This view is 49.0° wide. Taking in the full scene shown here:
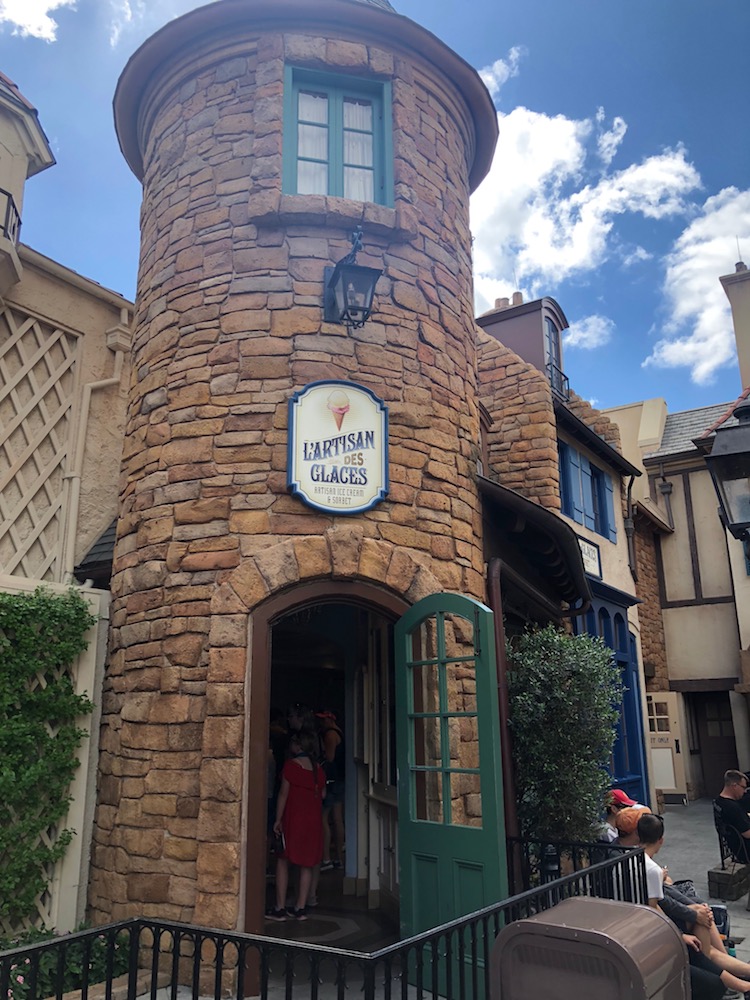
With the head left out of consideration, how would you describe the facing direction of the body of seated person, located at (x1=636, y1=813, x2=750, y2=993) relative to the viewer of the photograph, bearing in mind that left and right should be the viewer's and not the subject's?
facing to the right of the viewer

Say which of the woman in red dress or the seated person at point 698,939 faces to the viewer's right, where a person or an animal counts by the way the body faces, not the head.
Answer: the seated person

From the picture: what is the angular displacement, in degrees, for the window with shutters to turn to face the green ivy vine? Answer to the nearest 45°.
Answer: approximately 90° to its right

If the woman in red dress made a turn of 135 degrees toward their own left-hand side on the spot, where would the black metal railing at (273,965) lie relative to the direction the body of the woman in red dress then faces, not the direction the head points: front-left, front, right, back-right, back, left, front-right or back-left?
front

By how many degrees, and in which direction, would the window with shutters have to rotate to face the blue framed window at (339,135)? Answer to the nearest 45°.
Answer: approximately 45° to its right

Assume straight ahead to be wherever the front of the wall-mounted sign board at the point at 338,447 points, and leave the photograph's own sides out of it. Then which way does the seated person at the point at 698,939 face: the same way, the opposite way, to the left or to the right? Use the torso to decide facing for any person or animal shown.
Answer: to the left

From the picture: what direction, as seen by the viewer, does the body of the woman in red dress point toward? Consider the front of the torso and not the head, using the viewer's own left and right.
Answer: facing away from the viewer and to the left of the viewer

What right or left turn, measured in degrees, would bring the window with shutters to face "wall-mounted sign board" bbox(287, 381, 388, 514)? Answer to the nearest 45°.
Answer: approximately 45° to its right

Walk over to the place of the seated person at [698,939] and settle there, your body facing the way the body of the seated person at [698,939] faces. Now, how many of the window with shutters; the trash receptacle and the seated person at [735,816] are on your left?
2

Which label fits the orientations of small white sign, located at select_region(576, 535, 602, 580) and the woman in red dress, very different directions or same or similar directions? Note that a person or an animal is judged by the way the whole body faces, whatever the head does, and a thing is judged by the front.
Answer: very different directions
